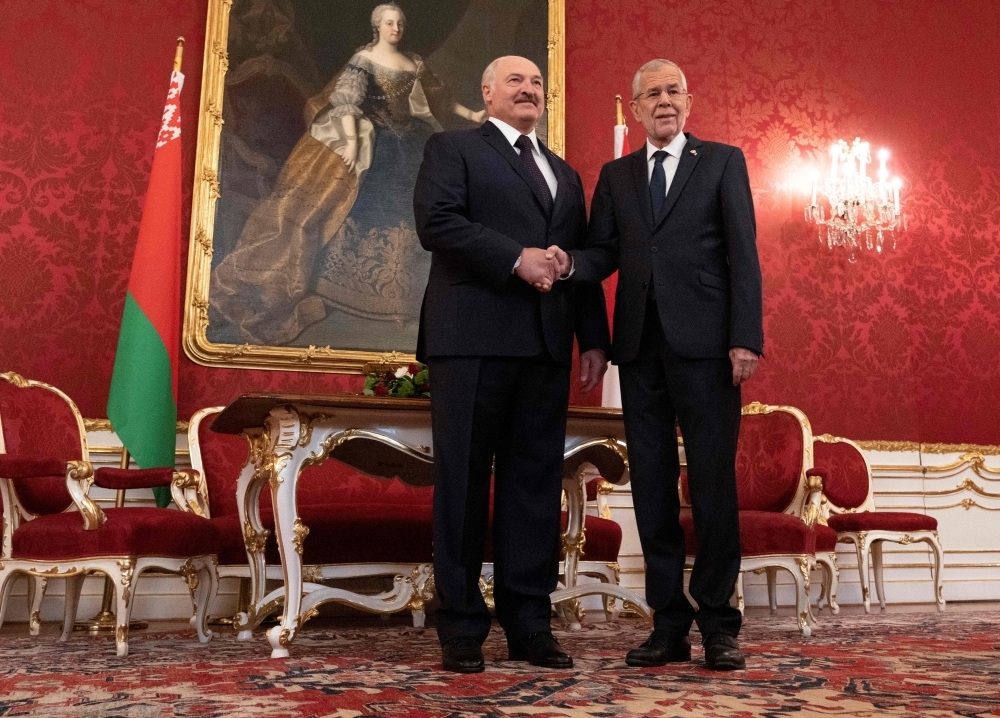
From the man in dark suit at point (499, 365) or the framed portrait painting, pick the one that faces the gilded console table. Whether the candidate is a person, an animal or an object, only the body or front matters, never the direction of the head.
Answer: the framed portrait painting

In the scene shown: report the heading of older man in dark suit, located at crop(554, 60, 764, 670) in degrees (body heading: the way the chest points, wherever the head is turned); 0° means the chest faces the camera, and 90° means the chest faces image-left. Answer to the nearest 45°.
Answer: approximately 45°

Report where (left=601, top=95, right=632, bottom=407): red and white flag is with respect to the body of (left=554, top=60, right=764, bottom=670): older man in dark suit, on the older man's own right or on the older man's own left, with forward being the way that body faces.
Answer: on the older man's own right

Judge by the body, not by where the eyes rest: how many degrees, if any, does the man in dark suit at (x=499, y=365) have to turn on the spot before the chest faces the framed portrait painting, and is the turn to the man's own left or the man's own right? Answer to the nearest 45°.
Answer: approximately 180°

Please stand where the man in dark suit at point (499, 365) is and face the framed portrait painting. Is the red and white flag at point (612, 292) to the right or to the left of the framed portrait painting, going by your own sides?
right

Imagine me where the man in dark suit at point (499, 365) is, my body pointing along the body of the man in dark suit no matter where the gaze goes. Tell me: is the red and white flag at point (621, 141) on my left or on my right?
on my left

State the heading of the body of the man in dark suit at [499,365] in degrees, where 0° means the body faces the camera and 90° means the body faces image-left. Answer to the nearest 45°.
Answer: approximately 315°

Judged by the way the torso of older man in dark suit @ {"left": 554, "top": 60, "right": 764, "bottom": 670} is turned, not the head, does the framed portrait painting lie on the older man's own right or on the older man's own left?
on the older man's own right

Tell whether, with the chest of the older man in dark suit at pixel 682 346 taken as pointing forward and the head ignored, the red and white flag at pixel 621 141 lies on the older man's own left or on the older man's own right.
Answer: on the older man's own right
